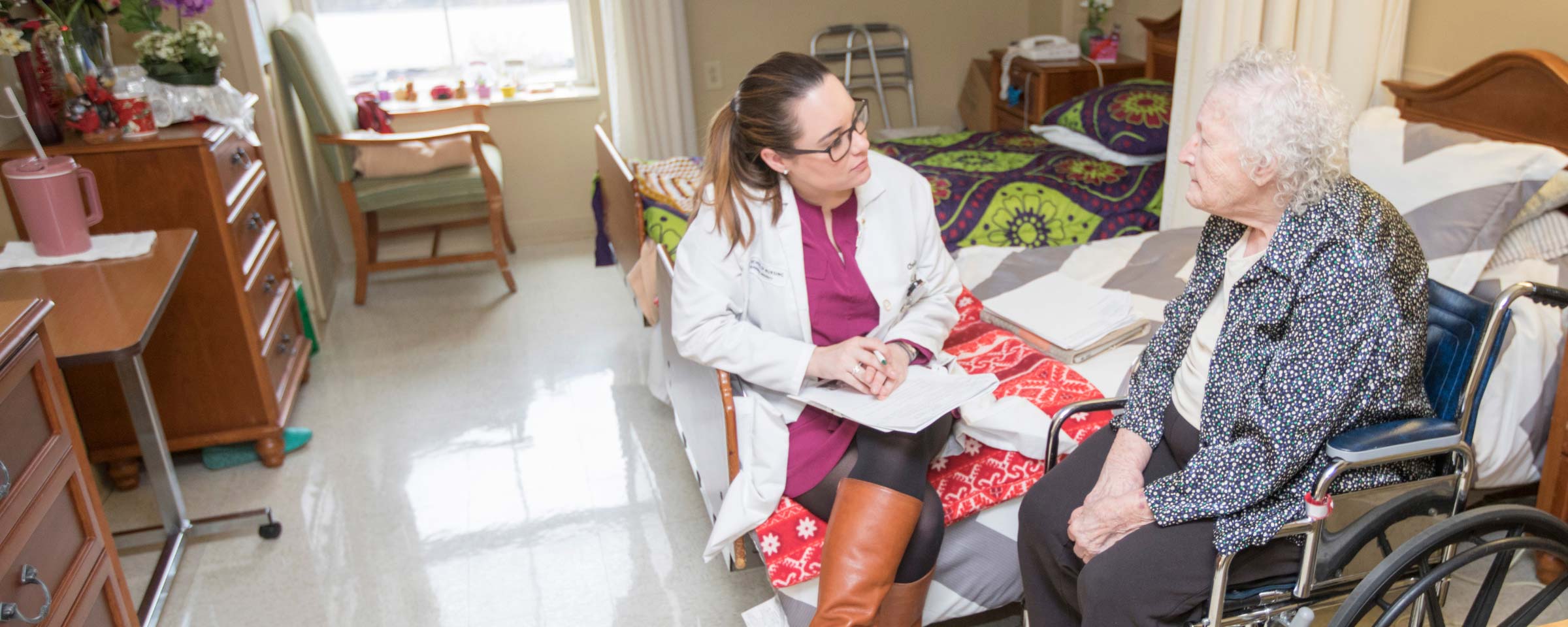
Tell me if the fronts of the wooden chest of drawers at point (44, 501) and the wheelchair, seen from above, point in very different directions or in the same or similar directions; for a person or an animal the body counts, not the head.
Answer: very different directions

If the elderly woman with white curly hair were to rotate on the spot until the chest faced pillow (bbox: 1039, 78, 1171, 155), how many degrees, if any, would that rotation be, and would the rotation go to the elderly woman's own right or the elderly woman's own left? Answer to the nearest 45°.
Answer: approximately 135° to the elderly woman's own right

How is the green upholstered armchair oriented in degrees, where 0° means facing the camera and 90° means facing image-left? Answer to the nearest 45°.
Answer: approximately 270°

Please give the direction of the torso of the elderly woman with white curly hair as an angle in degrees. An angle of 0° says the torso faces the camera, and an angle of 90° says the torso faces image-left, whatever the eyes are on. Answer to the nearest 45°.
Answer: approximately 45°

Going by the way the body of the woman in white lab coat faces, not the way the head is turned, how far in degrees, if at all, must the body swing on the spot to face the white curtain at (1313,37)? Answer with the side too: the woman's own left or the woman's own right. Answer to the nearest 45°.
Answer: approximately 90° to the woman's own left

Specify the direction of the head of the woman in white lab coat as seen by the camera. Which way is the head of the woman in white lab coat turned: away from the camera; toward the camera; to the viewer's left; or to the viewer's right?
to the viewer's right

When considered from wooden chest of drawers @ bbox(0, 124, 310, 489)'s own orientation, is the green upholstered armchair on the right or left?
on its left

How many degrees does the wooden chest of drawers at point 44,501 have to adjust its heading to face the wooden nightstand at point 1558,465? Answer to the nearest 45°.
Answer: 0° — it already faces it

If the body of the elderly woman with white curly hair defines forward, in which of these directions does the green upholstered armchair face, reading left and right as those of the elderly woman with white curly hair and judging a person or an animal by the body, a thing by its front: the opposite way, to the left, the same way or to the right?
the opposite way

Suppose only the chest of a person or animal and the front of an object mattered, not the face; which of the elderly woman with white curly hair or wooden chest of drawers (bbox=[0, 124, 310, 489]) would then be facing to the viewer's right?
the wooden chest of drawers

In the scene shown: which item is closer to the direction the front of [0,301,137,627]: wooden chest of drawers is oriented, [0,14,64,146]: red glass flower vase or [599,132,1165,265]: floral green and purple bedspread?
the floral green and purple bedspread

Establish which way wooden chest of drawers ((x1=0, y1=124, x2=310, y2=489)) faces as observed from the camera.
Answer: facing to the right of the viewer

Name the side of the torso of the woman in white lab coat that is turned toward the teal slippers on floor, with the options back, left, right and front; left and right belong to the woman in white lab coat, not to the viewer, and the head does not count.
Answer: back

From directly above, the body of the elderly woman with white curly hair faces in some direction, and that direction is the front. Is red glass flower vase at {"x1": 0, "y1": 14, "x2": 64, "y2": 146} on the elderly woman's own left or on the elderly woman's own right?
on the elderly woman's own right

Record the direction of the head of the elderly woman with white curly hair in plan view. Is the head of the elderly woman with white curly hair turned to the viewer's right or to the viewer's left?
to the viewer's left

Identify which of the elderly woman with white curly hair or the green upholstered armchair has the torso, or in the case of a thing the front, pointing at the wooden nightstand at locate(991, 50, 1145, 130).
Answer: the green upholstered armchair
